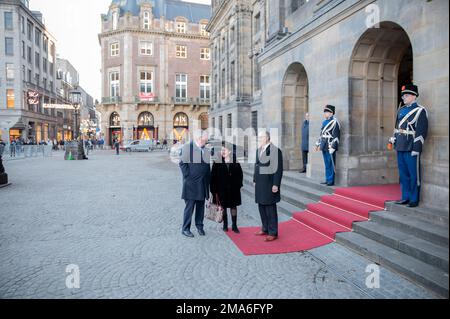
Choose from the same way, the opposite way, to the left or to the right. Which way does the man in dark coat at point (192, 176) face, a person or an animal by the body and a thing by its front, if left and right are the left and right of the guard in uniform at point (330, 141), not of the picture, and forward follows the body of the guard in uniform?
to the left

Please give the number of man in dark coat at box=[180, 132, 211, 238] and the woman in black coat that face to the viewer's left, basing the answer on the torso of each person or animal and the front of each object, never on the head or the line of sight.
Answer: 0

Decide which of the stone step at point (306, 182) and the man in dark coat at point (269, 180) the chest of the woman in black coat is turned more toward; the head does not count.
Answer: the man in dark coat

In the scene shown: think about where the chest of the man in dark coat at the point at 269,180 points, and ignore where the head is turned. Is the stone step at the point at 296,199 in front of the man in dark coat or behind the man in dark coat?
behind

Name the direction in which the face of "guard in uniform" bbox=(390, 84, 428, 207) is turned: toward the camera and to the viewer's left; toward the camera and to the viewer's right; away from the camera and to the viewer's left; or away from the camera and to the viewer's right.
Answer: toward the camera and to the viewer's left

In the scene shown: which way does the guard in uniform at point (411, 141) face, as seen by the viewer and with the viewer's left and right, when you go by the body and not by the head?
facing the viewer and to the left of the viewer

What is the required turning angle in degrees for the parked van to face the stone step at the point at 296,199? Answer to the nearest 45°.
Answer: approximately 90° to its left

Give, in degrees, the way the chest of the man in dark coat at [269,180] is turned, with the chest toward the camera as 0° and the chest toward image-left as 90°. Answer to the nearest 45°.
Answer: approximately 45°

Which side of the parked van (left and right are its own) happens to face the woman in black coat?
left

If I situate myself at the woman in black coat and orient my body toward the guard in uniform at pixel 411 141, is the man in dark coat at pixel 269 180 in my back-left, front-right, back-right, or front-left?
front-right

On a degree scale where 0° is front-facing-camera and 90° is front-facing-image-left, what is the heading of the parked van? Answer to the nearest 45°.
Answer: approximately 90°

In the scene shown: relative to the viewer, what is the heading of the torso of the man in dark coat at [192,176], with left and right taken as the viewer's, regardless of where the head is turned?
facing the viewer and to the right of the viewer

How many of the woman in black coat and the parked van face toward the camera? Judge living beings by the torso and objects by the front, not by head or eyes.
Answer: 1

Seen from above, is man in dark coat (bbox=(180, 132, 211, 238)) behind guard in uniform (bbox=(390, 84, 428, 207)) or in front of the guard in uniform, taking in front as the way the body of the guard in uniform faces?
in front
